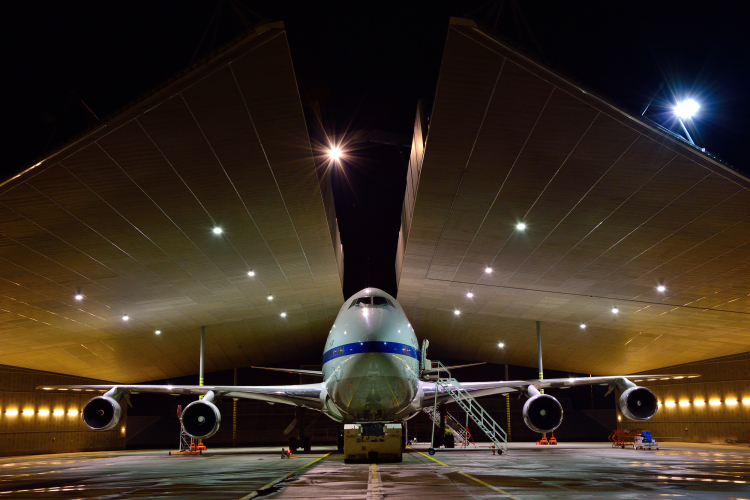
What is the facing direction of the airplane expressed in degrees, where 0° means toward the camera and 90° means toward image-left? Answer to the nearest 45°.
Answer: approximately 0°

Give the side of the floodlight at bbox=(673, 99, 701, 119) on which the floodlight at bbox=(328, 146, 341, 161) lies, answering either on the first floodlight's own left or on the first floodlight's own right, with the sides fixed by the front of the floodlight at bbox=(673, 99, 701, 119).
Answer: on the first floodlight's own right

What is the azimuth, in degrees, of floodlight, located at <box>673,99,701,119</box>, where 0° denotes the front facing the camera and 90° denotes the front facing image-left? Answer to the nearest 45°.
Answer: approximately 0°

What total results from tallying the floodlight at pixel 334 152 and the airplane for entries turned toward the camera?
2
